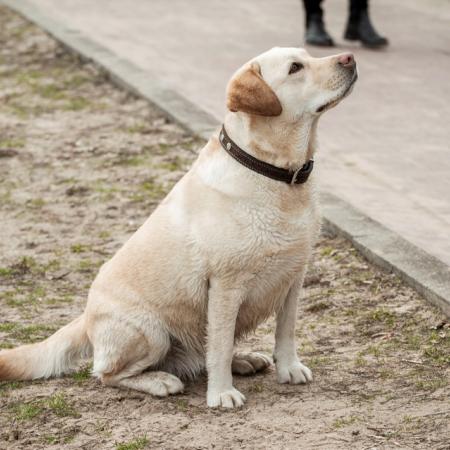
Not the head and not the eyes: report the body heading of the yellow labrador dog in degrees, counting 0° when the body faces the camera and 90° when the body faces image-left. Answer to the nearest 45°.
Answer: approximately 315°
